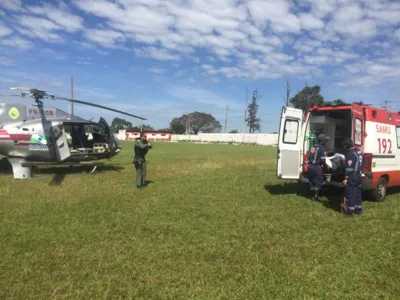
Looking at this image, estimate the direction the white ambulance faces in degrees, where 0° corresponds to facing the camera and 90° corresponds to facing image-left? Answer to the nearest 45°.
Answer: approximately 225°

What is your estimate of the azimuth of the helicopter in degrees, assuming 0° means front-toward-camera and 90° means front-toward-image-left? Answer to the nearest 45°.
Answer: approximately 270°

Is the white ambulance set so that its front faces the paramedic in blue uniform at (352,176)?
no

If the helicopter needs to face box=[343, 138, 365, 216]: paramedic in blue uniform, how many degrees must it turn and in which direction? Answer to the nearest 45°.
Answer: approximately 45° to its right

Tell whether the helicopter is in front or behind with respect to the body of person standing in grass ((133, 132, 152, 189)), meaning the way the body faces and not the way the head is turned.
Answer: behind

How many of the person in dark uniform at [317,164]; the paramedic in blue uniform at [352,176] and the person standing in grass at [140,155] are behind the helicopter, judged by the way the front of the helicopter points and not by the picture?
0

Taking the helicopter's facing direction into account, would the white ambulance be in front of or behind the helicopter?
in front
